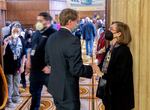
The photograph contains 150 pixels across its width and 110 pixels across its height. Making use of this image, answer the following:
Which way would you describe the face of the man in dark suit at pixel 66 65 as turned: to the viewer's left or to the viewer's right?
to the viewer's right

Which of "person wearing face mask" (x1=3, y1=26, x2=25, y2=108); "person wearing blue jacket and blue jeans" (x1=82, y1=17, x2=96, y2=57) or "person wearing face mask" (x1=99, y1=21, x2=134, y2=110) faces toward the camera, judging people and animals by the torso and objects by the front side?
"person wearing face mask" (x1=3, y1=26, x2=25, y2=108)

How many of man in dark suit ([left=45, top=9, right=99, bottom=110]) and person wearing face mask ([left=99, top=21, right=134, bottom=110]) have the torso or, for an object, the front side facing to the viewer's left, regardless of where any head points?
1

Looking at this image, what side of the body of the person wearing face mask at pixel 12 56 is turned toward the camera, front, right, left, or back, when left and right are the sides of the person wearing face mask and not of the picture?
front

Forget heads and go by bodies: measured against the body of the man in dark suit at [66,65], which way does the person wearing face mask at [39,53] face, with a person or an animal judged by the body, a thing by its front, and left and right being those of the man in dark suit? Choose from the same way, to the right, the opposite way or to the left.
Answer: the opposite way

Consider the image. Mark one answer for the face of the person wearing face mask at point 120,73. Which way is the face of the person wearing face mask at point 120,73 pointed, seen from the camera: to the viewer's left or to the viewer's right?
to the viewer's left

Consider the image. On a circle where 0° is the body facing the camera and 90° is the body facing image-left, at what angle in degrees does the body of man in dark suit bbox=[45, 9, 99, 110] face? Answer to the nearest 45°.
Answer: approximately 225°

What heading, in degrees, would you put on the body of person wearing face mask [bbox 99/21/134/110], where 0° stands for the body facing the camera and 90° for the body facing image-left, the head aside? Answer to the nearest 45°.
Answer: approximately 90°

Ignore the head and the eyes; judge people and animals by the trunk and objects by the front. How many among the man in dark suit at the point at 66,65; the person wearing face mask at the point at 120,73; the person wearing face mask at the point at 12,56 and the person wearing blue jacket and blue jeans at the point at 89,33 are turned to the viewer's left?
1

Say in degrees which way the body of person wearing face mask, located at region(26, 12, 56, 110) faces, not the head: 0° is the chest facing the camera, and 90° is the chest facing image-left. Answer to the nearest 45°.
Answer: approximately 45°

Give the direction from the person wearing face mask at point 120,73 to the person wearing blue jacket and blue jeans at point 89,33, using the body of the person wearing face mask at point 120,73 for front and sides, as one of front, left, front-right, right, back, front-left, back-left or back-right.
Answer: right

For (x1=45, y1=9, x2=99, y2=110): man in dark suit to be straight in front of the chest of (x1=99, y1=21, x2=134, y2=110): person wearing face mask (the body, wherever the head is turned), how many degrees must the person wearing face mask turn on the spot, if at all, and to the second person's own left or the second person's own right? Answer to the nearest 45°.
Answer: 0° — they already face them

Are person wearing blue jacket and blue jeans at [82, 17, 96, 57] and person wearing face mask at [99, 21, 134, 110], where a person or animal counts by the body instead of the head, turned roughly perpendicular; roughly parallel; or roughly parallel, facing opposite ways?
roughly perpendicular

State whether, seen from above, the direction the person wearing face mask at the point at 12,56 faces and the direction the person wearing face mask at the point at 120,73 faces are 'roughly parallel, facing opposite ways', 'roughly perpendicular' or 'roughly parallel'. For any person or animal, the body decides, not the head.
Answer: roughly perpendicular
